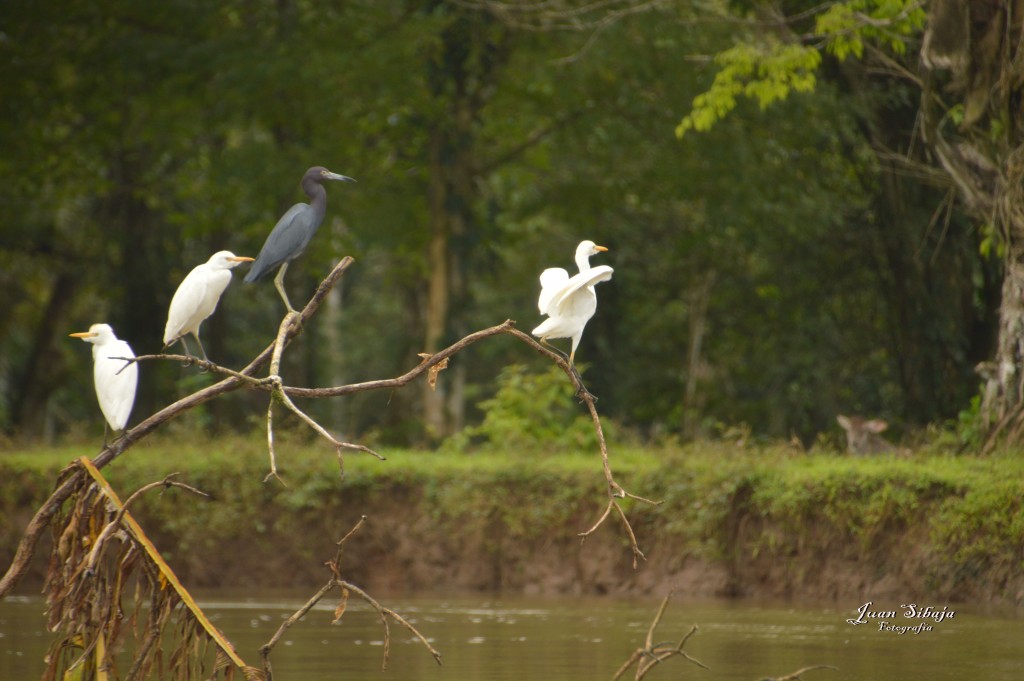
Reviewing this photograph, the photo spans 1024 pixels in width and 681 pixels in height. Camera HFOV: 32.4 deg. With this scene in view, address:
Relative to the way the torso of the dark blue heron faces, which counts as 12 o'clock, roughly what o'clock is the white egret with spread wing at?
The white egret with spread wing is roughly at 1 o'clock from the dark blue heron.

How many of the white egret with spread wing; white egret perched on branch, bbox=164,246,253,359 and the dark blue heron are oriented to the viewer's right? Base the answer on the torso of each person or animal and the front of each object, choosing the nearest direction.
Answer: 3

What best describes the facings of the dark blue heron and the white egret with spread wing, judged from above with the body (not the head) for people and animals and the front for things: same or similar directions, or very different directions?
same or similar directions

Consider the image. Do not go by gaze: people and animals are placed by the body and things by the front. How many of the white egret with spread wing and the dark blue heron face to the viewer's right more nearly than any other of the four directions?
2

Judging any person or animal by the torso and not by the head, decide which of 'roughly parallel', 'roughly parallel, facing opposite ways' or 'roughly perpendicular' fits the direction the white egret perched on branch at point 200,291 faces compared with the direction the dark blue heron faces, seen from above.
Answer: roughly parallel

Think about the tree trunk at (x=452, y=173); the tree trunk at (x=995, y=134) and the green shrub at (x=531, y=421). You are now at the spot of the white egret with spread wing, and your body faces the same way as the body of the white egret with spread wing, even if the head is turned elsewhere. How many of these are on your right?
0

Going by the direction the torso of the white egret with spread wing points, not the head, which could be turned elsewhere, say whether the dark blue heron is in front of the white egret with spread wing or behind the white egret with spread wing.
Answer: behind

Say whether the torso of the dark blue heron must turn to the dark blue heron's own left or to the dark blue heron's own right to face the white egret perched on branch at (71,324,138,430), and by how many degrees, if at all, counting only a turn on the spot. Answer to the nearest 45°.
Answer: approximately 135° to the dark blue heron's own left

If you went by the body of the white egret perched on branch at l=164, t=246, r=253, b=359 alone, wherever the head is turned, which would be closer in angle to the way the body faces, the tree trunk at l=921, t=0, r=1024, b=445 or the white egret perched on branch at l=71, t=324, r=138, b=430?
the tree trunk

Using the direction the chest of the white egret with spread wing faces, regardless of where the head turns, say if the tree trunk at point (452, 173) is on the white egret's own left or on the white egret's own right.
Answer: on the white egret's own left

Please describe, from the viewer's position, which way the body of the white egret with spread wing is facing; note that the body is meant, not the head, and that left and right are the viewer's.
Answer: facing to the right of the viewer

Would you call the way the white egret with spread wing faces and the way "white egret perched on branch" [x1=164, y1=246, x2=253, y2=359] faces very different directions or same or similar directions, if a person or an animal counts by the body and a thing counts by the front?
same or similar directions

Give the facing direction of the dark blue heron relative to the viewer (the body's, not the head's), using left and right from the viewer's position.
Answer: facing to the right of the viewer

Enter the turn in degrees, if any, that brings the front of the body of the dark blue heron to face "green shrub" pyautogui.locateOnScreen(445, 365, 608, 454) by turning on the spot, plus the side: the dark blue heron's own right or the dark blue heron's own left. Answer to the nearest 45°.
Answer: approximately 90° to the dark blue heron's own left

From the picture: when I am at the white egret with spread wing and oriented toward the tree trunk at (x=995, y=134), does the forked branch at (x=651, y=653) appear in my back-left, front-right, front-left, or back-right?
back-right

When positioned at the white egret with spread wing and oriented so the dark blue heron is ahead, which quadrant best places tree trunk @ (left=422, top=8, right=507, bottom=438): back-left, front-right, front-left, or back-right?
front-right

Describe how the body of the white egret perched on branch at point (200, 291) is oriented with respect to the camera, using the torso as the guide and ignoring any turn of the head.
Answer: to the viewer's right
